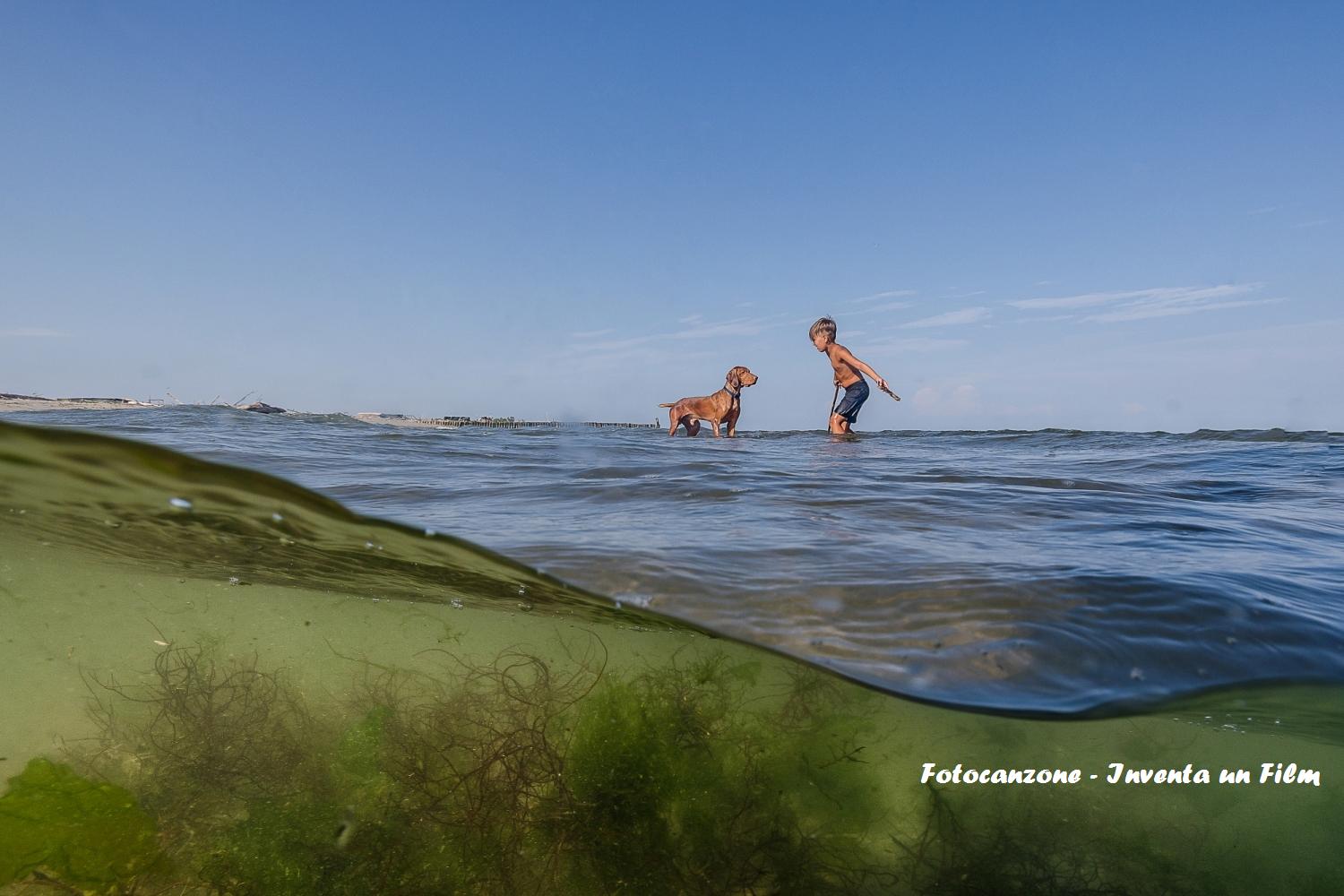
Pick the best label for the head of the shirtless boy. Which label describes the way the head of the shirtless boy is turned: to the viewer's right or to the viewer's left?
to the viewer's left

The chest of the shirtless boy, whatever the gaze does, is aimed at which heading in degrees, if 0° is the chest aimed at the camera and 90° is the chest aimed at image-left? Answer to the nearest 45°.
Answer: approximately 90°

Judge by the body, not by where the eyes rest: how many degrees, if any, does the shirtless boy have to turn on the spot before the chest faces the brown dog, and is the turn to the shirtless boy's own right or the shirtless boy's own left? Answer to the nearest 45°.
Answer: approximately 45° to the shirtless boy's own right
